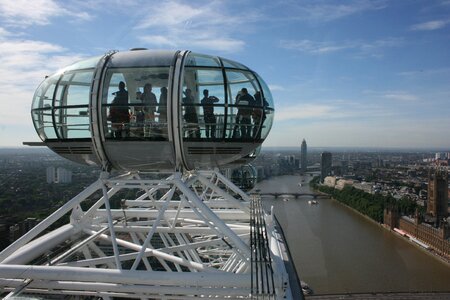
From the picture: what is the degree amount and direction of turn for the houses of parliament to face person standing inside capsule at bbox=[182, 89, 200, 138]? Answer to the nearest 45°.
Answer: approximately 45° to its left

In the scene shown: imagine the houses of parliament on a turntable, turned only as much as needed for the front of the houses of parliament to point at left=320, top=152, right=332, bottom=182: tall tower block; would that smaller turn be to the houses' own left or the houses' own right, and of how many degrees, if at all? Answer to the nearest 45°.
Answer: approximately 90° to the houses' own right

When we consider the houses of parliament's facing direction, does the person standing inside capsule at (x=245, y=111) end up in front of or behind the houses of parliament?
in front

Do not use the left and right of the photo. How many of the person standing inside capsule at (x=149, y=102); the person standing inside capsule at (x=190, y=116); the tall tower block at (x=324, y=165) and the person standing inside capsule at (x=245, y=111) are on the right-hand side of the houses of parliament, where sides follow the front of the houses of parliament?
1

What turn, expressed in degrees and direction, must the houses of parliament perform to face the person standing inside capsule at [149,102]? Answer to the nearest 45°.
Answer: approximately 45° to its left

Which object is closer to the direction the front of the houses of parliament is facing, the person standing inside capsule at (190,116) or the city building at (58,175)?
the city building

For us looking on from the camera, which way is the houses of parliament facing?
facing the viewer and to the left of the viewer

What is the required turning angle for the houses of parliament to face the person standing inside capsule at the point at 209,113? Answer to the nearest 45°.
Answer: approximately 45° to its left

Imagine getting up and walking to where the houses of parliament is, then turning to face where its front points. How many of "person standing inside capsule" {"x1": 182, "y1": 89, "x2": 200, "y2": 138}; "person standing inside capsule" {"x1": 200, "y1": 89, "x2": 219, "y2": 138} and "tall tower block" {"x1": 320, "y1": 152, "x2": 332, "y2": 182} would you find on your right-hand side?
1

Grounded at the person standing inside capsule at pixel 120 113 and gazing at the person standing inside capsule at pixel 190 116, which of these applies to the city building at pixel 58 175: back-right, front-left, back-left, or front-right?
back-left

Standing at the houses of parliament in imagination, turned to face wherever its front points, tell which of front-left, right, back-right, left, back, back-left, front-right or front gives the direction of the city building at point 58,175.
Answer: front

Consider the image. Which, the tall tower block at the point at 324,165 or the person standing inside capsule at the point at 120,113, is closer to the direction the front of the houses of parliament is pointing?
the person standing inside capsule

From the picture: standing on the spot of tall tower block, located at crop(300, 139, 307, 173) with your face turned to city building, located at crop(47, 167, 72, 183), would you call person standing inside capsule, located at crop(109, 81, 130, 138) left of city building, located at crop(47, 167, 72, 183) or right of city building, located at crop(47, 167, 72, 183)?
left
